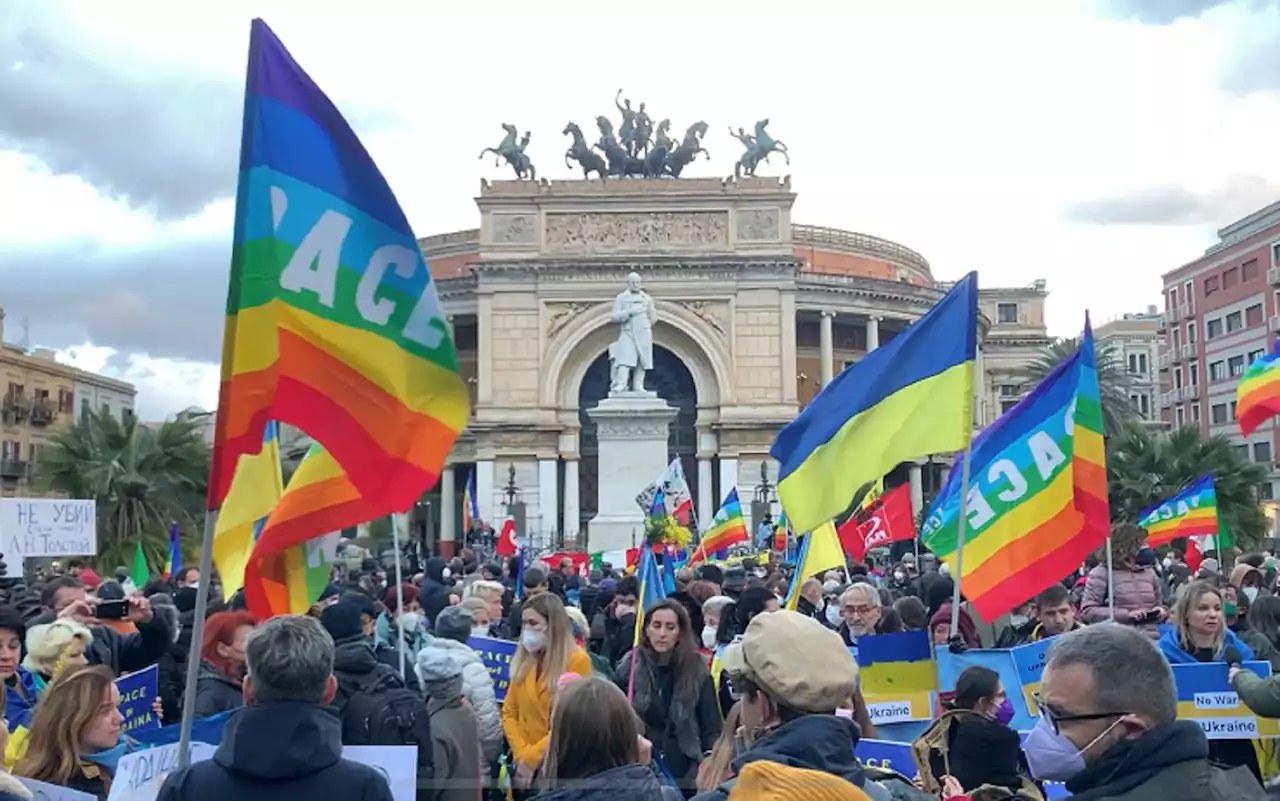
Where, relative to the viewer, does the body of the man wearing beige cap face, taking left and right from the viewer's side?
facing away from the viewer and to the left of the viewer

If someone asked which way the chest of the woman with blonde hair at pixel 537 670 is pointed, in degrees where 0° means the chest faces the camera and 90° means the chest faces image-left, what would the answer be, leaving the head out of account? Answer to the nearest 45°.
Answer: approximately 45°

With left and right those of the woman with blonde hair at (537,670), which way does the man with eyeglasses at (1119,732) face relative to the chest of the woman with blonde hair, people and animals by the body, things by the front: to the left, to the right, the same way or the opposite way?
to the right

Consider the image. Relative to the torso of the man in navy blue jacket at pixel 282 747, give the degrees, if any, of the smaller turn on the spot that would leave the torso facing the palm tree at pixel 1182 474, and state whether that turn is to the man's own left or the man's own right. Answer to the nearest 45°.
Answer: approximately 45° to the man's own right

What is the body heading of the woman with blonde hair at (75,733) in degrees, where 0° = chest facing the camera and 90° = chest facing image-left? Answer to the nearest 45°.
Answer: approximately 270°

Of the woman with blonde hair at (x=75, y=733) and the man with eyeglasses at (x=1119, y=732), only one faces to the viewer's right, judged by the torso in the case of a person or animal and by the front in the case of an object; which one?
the woman with blonde hair

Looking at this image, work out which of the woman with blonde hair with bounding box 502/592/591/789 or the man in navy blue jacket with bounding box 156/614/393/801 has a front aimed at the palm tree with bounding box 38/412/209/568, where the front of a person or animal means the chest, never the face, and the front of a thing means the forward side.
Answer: the man in navy blue jacket

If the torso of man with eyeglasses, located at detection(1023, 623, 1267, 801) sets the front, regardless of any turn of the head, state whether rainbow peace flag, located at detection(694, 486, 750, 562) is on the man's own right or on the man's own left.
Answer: on the man's own right

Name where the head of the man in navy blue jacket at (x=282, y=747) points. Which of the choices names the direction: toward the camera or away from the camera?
away from the camera

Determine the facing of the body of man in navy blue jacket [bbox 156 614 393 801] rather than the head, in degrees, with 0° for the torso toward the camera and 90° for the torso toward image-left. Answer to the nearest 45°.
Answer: approximately 180°

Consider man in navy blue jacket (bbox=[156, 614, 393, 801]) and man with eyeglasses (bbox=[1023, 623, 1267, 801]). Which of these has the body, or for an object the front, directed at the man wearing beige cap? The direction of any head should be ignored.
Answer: the man with eyeglasses

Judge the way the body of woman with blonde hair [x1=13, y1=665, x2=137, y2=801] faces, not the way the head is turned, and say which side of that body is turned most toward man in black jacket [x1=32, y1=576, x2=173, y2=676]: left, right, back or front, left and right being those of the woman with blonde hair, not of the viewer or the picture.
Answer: left

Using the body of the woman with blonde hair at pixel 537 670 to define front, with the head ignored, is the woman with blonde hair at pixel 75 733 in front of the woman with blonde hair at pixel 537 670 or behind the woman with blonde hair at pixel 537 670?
in front

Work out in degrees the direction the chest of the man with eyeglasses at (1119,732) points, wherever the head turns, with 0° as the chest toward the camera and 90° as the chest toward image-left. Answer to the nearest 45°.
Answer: approximately 90°

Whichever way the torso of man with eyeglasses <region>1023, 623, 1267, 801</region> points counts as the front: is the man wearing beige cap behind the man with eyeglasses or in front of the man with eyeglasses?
in front

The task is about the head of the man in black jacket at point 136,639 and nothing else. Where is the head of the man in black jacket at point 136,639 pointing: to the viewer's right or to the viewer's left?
to the viewer's right
